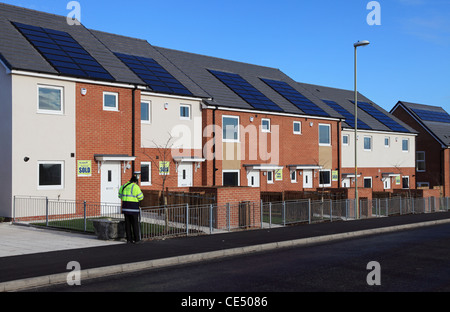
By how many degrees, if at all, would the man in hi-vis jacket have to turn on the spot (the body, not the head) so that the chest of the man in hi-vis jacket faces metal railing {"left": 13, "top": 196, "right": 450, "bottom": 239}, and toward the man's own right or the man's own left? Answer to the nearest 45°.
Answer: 0° — they already face it

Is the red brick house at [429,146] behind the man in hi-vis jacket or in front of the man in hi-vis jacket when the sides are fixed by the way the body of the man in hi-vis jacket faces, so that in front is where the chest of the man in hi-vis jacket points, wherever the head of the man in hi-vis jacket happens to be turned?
in front

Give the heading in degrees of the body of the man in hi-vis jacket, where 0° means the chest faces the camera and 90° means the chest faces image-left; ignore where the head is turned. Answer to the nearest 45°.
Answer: approximately 225°

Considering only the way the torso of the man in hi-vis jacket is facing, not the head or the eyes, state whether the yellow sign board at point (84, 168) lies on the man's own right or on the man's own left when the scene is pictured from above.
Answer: on the man's own left
